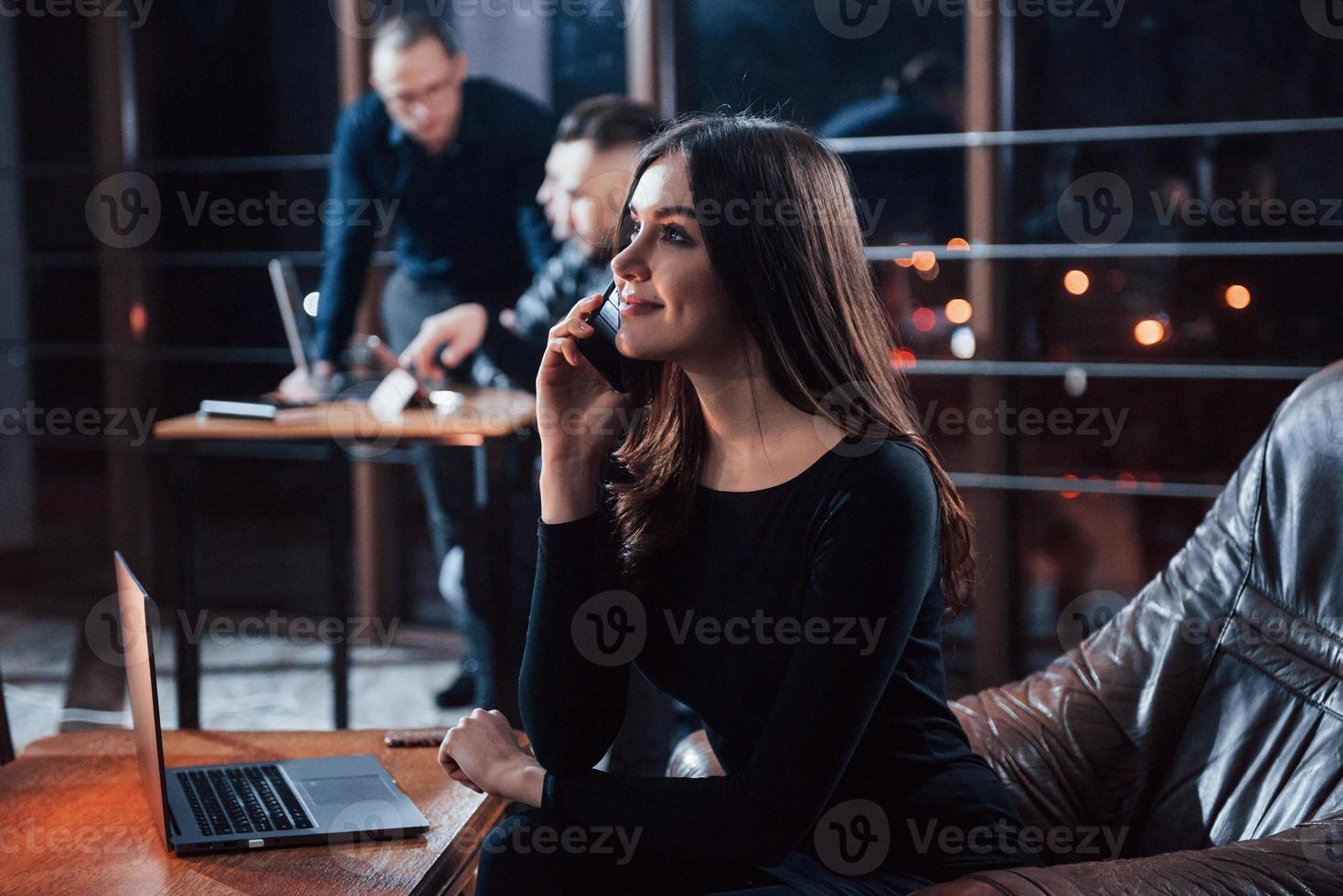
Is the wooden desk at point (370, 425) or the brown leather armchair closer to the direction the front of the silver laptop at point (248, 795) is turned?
the brown leather armchair

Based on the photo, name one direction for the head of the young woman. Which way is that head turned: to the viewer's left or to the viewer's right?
to the viewer's left

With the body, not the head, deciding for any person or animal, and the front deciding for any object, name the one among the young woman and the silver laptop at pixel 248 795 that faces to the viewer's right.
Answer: the silver laptop

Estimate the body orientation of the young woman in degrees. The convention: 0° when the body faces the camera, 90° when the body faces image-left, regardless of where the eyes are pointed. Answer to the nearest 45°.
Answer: approximately 45°

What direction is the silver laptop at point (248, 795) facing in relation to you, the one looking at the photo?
facing to the right of the viewer

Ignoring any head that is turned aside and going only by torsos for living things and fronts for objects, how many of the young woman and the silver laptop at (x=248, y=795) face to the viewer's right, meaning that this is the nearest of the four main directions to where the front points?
1

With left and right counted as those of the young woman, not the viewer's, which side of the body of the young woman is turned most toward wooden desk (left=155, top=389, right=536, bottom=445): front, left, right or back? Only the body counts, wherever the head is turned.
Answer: right

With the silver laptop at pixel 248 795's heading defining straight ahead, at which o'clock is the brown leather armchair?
The brown leather armchair is roughly at 12 o'clock from the silver laptop.
